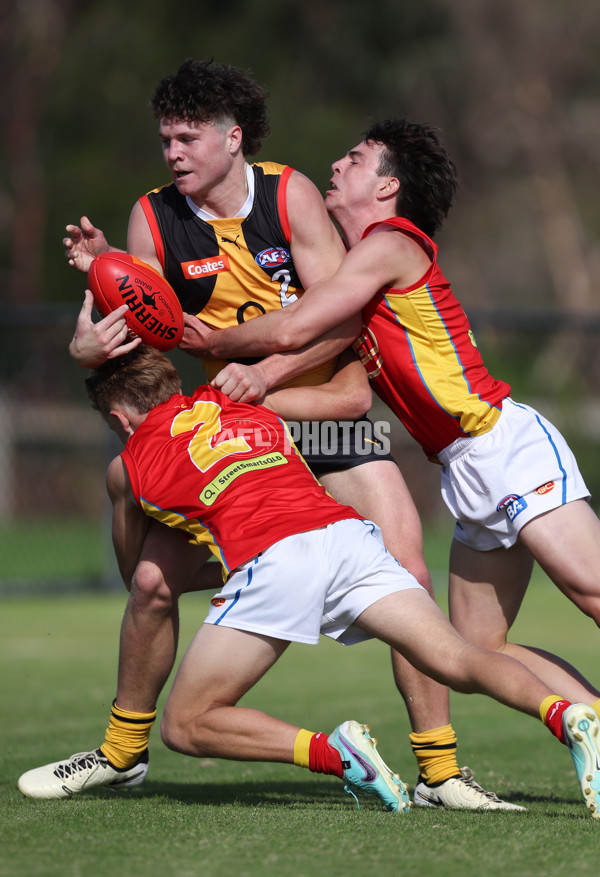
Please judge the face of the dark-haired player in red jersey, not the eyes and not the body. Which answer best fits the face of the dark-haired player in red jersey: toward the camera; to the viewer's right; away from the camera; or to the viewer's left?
to the viewer's left

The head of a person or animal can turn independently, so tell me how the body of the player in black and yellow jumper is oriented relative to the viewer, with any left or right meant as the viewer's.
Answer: facing the viewer and to the left of the viewer

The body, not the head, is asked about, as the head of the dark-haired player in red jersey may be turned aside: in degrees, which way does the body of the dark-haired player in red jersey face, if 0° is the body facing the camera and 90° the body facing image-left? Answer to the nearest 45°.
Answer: approximately 90°

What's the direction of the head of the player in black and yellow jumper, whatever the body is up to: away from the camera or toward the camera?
toward the camera
